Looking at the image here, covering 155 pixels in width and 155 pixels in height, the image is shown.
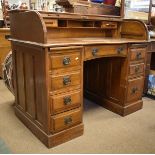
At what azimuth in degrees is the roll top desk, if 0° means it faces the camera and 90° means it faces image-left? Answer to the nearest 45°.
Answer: approximately 315°
